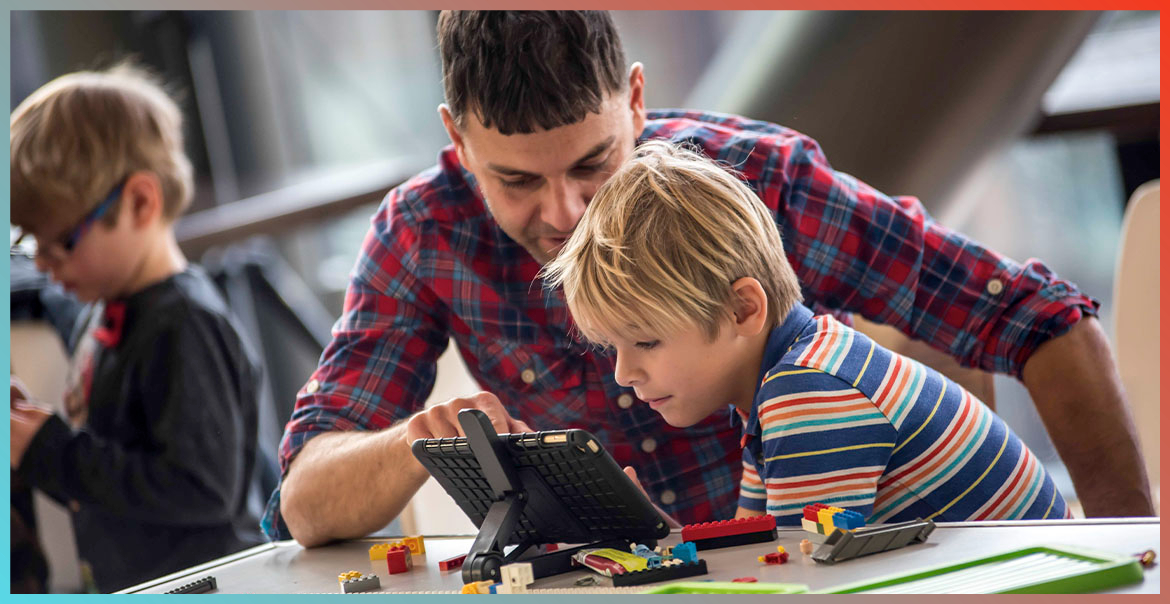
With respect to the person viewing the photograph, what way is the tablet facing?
facing away from the viewer and to the right of the viewer

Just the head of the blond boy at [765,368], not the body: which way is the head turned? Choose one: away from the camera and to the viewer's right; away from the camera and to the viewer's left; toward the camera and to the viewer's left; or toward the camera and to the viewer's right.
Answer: toward the camera and to the viewer's left

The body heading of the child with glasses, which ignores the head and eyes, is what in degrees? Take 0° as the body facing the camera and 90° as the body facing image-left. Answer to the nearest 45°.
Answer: approximately 90°

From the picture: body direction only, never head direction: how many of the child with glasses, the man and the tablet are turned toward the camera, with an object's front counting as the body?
1

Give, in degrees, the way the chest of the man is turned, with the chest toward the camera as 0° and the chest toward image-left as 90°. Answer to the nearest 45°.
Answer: approximately 0°
